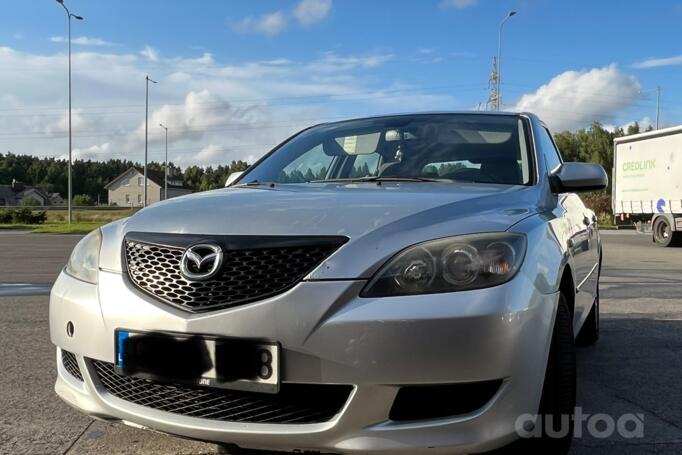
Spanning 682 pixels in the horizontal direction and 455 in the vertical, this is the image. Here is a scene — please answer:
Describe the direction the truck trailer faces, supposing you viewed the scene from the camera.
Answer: facing the viewer and to the right of the viewer

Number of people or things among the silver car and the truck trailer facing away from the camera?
0

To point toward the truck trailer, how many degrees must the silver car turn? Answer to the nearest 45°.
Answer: approximately 180°

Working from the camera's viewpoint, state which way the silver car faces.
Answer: facing the viewer and to the left of the viewer

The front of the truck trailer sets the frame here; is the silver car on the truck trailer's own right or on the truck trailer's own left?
on the truck trailer's own right
